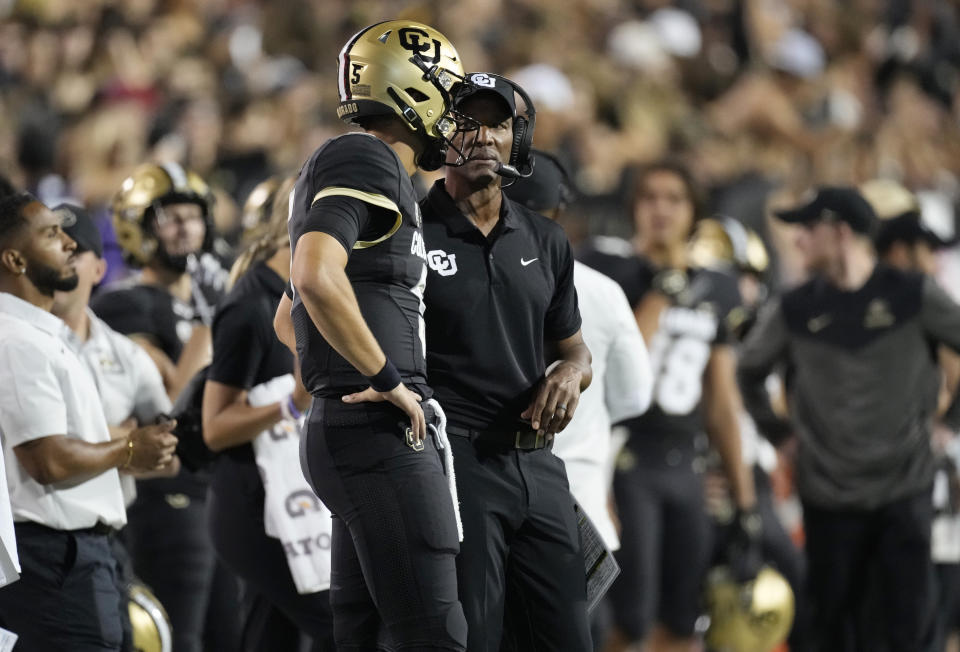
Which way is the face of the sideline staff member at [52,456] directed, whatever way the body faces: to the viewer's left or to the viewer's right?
to the viewer's right

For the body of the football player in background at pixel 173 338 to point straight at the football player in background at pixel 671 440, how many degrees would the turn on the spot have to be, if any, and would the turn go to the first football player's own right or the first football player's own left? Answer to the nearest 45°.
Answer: approximately 45° to the first football player's own left

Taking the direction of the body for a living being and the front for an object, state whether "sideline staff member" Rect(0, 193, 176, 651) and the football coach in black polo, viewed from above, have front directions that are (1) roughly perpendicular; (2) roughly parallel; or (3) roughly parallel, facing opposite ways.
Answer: roughly perpendicular

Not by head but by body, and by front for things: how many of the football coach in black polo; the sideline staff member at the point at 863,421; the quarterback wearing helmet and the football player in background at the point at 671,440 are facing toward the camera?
3

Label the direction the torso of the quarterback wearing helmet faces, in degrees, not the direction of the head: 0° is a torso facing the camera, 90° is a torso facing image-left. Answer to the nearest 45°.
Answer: approximately 270°

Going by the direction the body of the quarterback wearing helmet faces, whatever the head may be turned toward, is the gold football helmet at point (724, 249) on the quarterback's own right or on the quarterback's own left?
on the quarterback's own left

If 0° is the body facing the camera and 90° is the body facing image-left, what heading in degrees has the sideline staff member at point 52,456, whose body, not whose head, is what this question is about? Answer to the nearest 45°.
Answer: approximately 270°

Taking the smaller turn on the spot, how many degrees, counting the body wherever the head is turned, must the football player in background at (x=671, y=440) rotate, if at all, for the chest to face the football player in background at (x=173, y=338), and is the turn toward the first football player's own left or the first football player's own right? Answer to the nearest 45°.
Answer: approximately 45° to the first football player's own right

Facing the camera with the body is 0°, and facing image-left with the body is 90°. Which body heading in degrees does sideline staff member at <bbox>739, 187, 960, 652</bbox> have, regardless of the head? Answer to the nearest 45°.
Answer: approximately 0°
